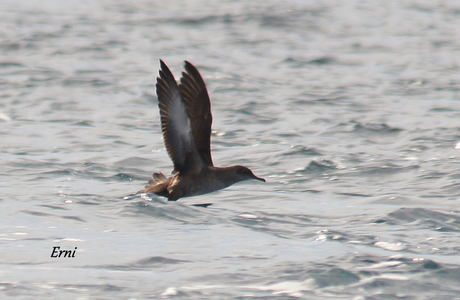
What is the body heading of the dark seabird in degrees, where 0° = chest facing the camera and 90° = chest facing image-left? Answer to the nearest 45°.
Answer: approximately 270°
